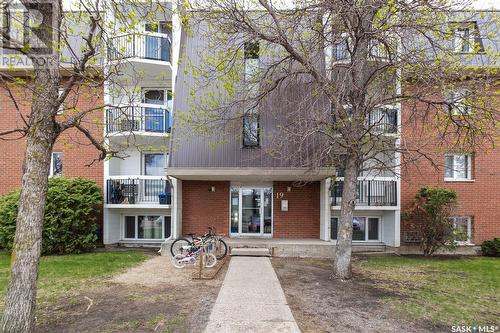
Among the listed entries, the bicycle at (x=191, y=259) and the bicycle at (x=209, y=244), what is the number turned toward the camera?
0

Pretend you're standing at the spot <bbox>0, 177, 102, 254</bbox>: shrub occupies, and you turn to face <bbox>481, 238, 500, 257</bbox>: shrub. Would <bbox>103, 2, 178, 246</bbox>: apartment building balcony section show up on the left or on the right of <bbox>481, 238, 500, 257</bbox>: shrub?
left

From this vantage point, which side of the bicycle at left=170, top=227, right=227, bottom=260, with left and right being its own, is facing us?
right

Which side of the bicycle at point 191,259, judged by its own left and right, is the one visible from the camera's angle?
right

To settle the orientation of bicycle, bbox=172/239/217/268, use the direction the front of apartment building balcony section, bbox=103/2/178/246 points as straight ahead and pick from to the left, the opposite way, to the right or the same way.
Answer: to the left

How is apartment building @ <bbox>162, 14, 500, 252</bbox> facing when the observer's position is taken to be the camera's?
facing the viewer

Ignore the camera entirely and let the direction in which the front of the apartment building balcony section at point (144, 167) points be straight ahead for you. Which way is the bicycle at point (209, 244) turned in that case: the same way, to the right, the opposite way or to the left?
to the left

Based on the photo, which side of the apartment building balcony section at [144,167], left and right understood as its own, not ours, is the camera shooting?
front

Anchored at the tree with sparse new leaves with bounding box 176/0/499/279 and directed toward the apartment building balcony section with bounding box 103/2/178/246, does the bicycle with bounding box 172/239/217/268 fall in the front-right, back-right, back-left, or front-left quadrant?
front-left
